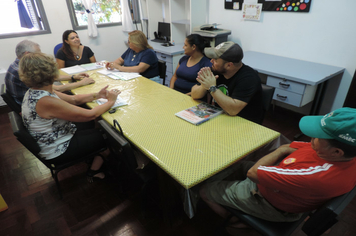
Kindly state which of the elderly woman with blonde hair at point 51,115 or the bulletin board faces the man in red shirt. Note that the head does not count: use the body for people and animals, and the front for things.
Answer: the bulletin board

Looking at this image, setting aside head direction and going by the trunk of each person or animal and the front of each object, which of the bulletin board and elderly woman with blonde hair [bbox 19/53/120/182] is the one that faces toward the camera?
the bulletin board

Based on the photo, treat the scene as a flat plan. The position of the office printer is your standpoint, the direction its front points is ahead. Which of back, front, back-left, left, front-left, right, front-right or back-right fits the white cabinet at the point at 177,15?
right

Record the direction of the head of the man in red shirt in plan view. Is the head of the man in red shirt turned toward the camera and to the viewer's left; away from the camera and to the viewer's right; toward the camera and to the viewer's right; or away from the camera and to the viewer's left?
away from the camera and to the viewer's left

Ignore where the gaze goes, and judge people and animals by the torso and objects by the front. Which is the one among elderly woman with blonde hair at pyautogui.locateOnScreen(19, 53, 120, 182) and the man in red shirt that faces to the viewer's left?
the man in red shirt

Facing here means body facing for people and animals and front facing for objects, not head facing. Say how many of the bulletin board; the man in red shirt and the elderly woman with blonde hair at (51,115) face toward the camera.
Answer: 1

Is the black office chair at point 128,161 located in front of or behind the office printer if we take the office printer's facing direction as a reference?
in front

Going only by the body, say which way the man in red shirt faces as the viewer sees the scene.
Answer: to the viewer's left

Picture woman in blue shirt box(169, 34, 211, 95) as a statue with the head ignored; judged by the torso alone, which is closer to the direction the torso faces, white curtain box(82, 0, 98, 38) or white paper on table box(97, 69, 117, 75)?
the white paper on table

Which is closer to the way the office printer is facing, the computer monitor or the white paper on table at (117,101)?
the white paper on table

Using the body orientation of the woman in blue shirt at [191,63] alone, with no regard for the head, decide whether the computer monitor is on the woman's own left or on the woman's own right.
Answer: on the woman's own right

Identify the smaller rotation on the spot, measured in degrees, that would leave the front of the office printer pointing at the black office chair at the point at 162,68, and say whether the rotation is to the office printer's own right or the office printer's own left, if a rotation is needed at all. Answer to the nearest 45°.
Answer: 0° — it already faces it

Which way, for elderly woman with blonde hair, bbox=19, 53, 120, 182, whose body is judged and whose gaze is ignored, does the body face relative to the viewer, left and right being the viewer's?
facing away from the viewer and to the right of the viewer

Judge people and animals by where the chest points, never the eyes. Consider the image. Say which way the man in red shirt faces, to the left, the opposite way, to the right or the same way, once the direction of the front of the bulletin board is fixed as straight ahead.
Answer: to the right

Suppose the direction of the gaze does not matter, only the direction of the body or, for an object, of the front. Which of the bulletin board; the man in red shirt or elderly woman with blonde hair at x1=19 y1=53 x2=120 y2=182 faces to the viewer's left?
the man in red shirt

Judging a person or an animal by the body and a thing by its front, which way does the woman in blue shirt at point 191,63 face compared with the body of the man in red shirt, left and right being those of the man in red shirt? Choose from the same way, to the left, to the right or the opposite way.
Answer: to the left

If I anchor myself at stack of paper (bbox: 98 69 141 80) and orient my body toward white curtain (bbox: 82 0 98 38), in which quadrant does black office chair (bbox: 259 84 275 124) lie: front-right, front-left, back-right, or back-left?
back-right

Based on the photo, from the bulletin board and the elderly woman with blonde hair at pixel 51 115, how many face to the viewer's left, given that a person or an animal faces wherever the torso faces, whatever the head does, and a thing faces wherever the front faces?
0

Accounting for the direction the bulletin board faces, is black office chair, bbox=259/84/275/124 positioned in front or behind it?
in front
